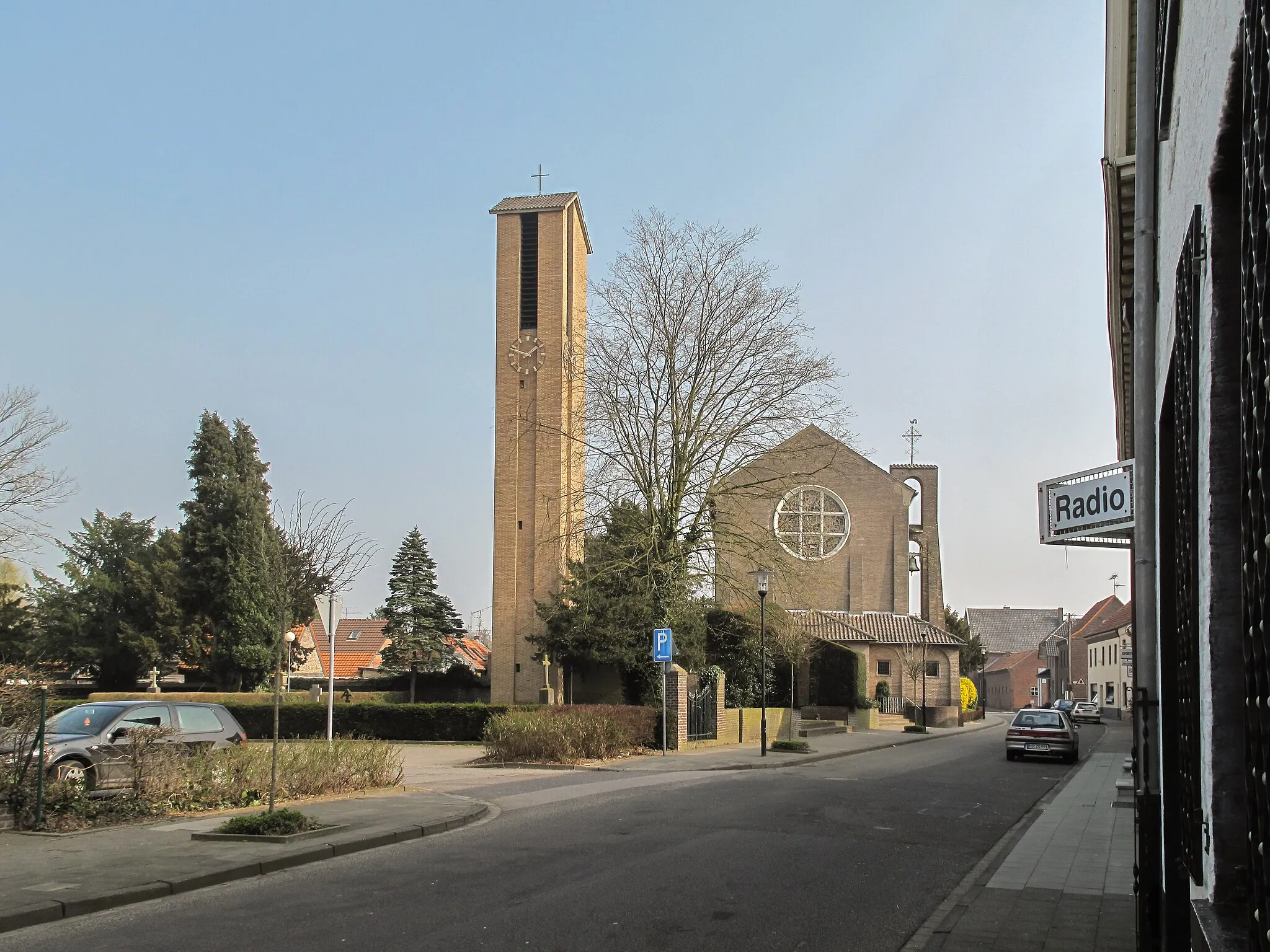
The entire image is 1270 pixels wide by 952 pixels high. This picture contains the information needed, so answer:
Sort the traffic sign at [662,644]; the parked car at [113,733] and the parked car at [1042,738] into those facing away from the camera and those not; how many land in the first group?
1

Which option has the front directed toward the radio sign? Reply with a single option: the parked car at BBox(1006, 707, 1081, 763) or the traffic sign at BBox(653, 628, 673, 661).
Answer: the traffic sign

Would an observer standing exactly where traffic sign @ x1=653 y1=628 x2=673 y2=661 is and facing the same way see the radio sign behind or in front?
in front

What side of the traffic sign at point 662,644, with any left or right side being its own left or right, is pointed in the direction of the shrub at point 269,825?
front

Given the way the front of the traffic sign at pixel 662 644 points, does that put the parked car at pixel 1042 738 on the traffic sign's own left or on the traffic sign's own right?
on the traffic sign's own left

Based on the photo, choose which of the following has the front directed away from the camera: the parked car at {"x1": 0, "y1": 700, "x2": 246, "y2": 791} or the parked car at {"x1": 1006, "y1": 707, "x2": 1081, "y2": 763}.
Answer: the parked car at {"x1": 1006, "y1": 707, "x2": 1081, "y2": 763}

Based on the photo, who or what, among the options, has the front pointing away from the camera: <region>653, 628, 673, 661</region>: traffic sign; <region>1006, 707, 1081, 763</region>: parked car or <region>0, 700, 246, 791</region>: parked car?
<region>1006, 707, 1081, 763</region>: parked car

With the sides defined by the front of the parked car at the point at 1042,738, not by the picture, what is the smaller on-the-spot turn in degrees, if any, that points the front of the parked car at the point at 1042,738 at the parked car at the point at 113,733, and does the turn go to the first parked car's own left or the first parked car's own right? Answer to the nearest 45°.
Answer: approximately 135° to the first parked car's own left

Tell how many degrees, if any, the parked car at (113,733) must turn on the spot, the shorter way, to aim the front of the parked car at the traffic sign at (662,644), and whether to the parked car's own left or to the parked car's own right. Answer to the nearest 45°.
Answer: approximately 180°

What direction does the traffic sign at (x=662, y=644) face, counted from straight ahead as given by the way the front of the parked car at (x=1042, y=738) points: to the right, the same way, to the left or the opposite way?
the opposite way

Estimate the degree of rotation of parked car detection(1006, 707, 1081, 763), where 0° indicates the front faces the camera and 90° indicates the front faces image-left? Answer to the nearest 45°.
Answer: approximately 180°

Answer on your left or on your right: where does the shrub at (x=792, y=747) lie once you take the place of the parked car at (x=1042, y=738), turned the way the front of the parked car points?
on your left

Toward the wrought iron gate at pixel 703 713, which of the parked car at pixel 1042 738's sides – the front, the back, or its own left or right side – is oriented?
left

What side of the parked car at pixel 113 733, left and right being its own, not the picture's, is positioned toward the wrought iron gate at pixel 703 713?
back

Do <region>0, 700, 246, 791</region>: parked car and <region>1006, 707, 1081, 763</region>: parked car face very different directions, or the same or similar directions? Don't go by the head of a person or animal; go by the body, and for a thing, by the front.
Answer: very different directions

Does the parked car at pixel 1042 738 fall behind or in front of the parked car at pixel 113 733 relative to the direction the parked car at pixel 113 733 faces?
behind

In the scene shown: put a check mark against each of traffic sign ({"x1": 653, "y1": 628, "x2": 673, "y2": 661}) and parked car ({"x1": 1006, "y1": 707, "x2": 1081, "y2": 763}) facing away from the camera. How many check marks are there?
1
